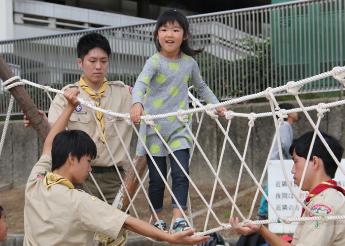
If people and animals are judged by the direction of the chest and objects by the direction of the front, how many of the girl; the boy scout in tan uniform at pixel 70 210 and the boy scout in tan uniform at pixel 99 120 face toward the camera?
2

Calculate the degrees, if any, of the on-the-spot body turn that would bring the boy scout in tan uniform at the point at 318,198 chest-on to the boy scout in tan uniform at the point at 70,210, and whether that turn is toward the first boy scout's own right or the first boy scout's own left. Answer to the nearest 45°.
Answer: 0° — they already face them

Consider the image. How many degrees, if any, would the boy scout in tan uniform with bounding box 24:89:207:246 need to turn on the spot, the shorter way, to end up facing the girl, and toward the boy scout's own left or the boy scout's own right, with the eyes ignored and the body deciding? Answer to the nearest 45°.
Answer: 0° — they already face them

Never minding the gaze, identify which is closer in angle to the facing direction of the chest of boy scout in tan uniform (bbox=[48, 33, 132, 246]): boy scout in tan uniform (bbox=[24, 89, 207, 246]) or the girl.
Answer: the boy scout in tan uniform

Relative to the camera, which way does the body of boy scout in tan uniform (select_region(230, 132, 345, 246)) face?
to the viewer's left

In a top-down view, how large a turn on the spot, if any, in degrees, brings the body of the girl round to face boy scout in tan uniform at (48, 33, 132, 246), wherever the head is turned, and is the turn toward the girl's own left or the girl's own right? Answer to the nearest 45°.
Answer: approximately 90° to the girl's own right

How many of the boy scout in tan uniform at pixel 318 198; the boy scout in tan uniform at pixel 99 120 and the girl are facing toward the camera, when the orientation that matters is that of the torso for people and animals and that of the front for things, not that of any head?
2

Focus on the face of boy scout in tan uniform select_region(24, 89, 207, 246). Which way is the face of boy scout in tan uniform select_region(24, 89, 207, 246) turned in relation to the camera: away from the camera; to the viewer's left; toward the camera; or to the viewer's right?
to the viewer's right

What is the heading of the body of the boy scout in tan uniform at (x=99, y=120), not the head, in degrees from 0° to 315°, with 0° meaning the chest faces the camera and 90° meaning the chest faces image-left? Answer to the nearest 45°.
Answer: approximately 0°

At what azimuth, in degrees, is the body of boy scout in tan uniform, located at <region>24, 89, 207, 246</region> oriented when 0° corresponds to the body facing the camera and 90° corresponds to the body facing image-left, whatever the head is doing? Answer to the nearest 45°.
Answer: approximately 225°

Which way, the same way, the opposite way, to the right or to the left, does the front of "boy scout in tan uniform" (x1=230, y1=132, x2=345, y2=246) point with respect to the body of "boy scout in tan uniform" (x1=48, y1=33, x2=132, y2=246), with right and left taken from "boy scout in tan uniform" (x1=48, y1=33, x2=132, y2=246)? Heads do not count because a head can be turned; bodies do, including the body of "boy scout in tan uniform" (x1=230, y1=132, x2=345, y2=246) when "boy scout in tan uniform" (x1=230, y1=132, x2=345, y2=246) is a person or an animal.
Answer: to the right
